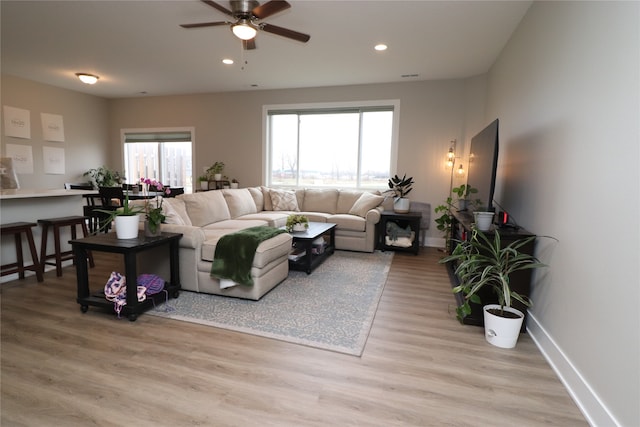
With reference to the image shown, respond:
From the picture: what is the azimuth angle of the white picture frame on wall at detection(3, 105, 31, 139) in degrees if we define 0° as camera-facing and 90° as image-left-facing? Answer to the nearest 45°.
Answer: approximately 315°

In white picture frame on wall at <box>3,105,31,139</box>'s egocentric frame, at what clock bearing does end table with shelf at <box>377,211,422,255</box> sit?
The end table with shelf is roughly at 12 o'clock from the white picture frame on wall.

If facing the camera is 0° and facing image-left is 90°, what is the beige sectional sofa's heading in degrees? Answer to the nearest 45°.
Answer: approximately 315°

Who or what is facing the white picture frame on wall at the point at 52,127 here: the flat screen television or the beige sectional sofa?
the flat screen television

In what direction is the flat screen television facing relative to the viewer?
to the viewer's left

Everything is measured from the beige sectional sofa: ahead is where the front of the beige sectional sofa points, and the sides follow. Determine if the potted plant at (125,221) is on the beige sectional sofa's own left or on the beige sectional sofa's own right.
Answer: on the beige sectional sofa's own right

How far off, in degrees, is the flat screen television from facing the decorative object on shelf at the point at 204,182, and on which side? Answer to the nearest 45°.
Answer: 0° — it already faces it

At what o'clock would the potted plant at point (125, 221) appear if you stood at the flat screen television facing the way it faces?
The potted plant is roughly at 11 o'clock from the flat screen television.
